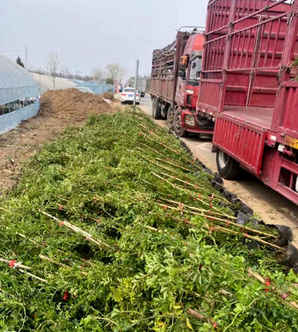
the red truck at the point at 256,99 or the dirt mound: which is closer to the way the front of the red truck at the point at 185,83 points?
the red truck

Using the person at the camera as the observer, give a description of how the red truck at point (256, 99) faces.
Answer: facing the viewer and to the right of the viewer

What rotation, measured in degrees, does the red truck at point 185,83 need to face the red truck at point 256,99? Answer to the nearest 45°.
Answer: approximately 45° to its right

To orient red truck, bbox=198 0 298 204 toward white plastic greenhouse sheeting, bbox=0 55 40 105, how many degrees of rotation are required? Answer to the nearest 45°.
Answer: approximately 180°

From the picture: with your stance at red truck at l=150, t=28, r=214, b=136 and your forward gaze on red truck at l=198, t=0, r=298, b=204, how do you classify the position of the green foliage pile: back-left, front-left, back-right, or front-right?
front-right

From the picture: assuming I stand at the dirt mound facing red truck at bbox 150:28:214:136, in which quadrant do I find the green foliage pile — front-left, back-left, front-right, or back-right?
front-right

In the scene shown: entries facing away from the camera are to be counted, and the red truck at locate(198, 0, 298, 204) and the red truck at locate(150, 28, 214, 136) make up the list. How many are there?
0

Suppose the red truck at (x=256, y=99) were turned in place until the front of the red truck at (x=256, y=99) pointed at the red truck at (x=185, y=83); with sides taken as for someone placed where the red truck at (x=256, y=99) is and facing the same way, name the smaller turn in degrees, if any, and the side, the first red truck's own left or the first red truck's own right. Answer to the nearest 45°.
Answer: approximately 180°

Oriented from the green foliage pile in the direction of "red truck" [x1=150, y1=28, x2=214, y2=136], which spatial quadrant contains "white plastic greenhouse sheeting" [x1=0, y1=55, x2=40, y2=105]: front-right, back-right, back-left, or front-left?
front-left

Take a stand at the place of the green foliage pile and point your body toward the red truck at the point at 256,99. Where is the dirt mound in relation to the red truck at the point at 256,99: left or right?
left

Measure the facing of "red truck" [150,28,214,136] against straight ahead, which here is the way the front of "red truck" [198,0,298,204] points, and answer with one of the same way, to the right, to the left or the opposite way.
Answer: the same way
